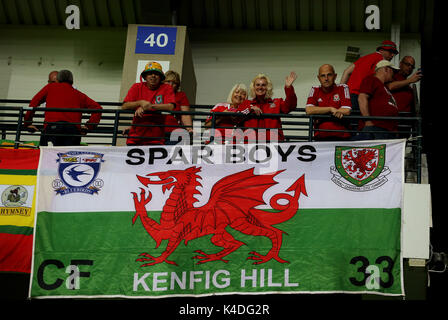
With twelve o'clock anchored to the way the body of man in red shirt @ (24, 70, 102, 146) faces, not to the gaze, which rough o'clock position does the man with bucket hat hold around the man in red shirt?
The man with bucket hat is roughly at 4 o'clock from the man in red shirt.

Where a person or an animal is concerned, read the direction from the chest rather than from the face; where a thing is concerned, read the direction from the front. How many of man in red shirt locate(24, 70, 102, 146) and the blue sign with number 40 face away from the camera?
1

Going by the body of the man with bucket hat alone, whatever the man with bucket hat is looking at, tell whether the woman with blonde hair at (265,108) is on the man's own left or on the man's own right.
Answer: on the man's own left

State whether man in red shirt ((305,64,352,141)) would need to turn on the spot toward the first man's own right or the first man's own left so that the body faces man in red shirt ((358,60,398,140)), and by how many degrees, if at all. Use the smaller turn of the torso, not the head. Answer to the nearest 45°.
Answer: approximately 90° to the first man's own left

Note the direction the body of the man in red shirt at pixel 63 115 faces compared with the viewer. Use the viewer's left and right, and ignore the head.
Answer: facing away from the viewer

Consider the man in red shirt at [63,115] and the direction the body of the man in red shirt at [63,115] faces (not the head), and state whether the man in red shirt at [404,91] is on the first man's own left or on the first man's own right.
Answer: on the first man's own right

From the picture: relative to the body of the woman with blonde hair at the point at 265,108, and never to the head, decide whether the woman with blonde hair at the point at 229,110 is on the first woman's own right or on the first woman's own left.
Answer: on the first woman's own right

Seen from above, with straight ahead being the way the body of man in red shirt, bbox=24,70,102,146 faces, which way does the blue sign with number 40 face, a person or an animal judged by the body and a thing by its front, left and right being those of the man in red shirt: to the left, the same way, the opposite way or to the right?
the opposite way
